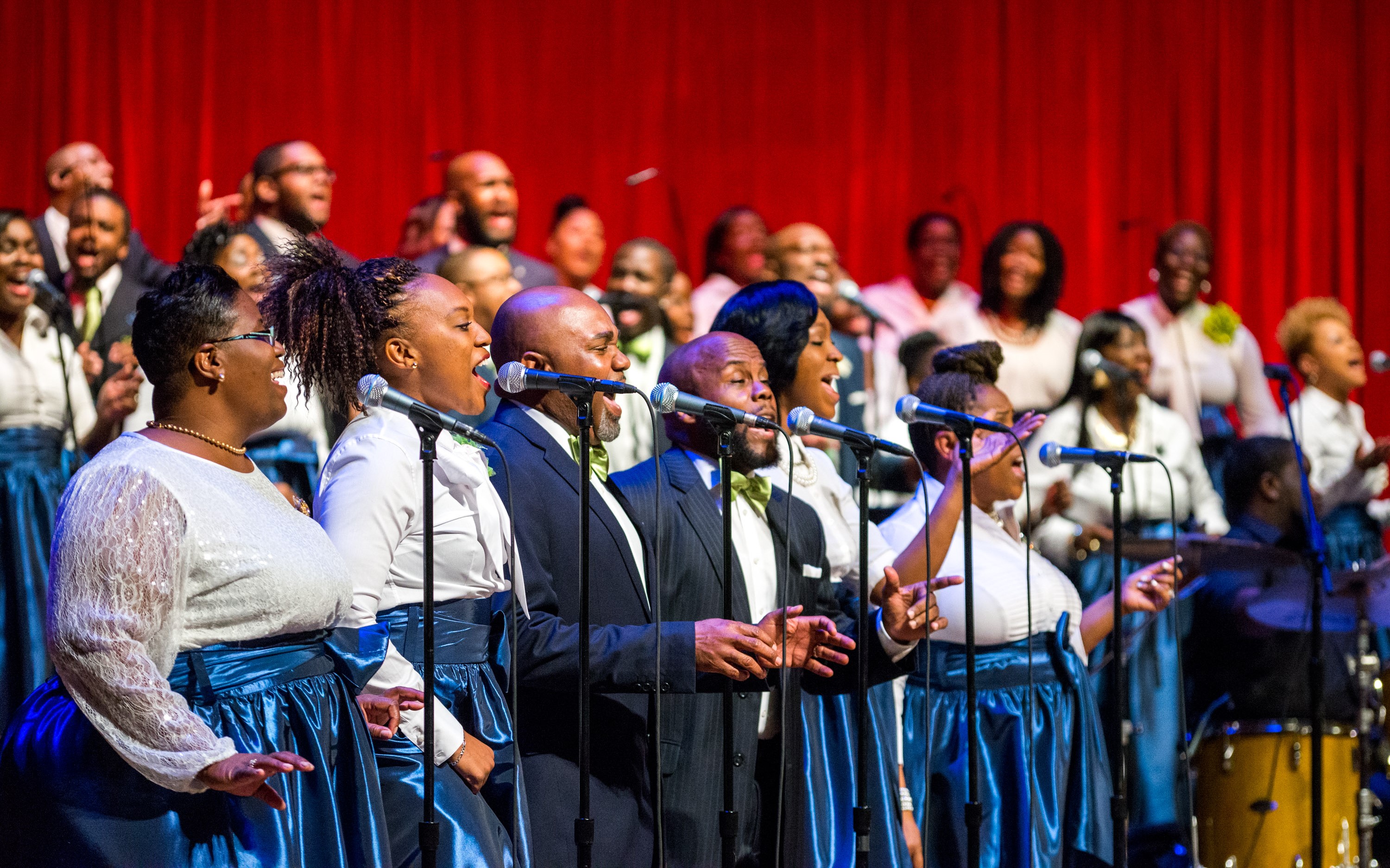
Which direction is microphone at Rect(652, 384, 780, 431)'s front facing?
to the viewer's left

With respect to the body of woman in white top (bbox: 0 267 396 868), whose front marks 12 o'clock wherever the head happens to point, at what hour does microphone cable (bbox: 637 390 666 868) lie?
The microphone cable is roughly at 11 o'clock from the woman in white top.

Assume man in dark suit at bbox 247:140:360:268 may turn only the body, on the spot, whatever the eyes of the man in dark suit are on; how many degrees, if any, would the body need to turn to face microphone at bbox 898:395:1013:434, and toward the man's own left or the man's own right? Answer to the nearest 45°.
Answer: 0° — they already face it

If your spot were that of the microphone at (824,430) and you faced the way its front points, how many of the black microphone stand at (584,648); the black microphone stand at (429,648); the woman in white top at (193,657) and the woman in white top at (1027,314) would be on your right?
1

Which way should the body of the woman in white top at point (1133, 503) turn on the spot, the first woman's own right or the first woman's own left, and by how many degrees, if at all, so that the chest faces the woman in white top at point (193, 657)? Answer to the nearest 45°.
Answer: approximately 45° to the first woman's own right

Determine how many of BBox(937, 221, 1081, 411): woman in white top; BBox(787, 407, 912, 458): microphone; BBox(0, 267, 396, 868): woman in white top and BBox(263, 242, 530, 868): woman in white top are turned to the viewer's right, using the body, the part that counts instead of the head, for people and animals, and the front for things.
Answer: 2

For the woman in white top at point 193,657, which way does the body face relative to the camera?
to the viewer's right

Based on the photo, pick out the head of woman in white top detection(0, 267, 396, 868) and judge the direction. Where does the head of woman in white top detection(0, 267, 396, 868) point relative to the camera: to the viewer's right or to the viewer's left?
to the viewer's right

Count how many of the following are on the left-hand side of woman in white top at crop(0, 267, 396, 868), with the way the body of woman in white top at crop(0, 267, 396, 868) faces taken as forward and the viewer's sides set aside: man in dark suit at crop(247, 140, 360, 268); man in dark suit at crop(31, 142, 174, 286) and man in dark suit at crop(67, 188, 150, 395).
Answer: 3

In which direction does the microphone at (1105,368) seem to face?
to the viewer's left

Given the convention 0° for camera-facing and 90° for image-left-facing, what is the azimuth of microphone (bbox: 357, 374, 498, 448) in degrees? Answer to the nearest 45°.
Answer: approximately 90°

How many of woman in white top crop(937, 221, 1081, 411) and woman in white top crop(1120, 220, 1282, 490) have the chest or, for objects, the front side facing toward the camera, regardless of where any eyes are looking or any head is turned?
2

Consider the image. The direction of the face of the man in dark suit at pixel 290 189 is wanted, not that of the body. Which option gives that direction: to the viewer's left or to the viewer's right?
to the viewer's right

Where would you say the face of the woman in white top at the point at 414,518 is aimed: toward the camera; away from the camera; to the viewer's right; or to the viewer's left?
to the viewer's right

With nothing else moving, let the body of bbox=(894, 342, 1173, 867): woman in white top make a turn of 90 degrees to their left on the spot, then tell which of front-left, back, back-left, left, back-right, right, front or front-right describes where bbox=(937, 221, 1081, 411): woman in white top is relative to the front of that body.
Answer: front-left
